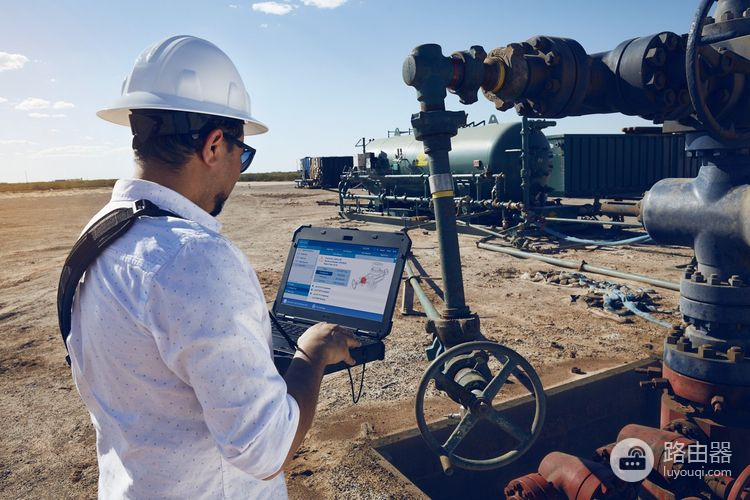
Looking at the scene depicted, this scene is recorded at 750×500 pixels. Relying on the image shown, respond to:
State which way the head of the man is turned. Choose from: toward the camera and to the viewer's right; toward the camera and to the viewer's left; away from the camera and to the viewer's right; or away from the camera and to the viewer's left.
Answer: away from the camera and to the viewer's right

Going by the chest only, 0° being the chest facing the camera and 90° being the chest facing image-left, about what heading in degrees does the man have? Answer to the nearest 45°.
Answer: approximately 225°

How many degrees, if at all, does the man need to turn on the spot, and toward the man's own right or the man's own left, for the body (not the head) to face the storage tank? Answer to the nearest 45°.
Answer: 0° — they already face it

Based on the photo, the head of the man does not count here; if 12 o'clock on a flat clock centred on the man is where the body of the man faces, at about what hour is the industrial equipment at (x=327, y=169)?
The industrial equipment is roughly at 11 o'clock from the man.

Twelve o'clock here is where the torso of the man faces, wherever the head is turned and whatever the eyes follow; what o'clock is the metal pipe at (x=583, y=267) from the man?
The metal pipe is roughly at 12 o'clock from the man.

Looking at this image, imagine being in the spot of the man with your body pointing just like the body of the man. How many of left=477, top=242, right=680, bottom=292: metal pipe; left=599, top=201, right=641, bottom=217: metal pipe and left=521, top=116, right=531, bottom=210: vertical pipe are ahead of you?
3
